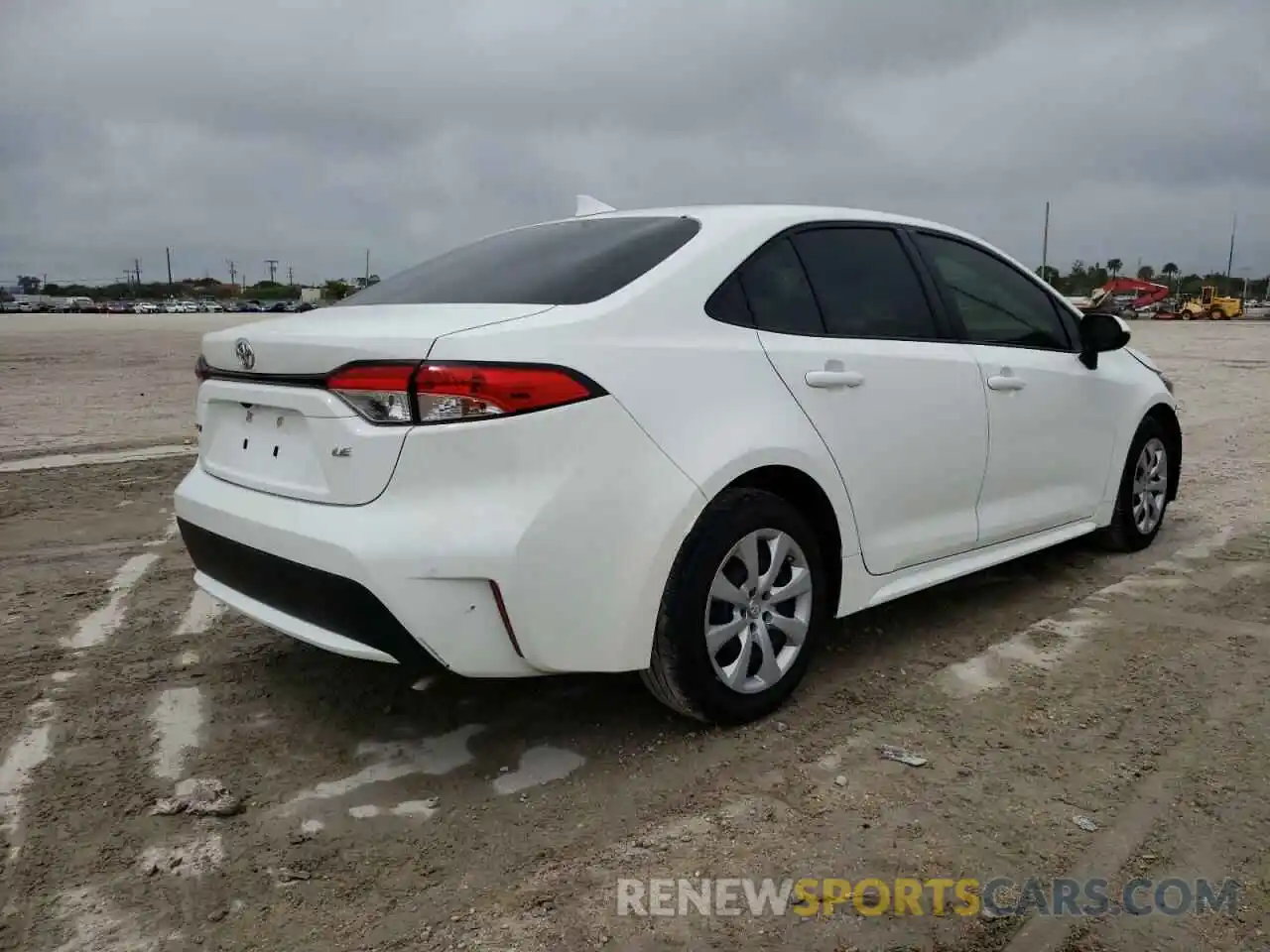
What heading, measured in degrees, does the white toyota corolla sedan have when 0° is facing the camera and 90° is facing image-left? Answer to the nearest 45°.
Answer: approximately 225°
